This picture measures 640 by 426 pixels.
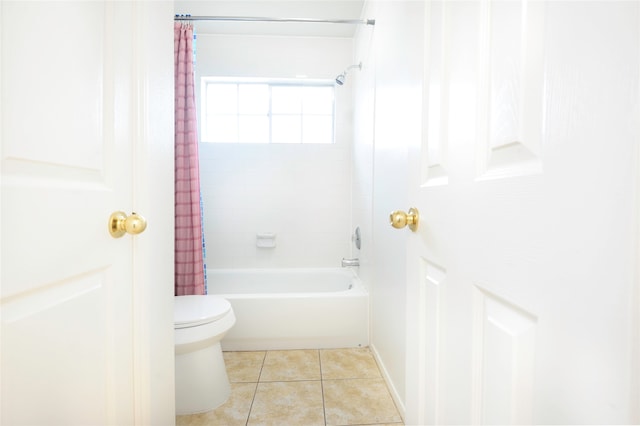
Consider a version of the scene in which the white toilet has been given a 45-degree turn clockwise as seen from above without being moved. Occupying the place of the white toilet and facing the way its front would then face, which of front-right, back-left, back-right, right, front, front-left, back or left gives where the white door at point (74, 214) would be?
front-right

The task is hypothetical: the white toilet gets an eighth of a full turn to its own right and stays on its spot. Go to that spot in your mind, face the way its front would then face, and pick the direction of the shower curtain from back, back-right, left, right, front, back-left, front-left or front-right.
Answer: back-left

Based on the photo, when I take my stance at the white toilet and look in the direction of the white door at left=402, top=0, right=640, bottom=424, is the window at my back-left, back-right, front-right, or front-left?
back-left

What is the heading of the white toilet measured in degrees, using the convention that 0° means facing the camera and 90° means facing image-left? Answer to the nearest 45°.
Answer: approximately 270°

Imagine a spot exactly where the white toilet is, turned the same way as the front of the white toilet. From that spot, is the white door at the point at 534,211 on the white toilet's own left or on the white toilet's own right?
on the white toilet's own right

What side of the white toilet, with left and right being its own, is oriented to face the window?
left
